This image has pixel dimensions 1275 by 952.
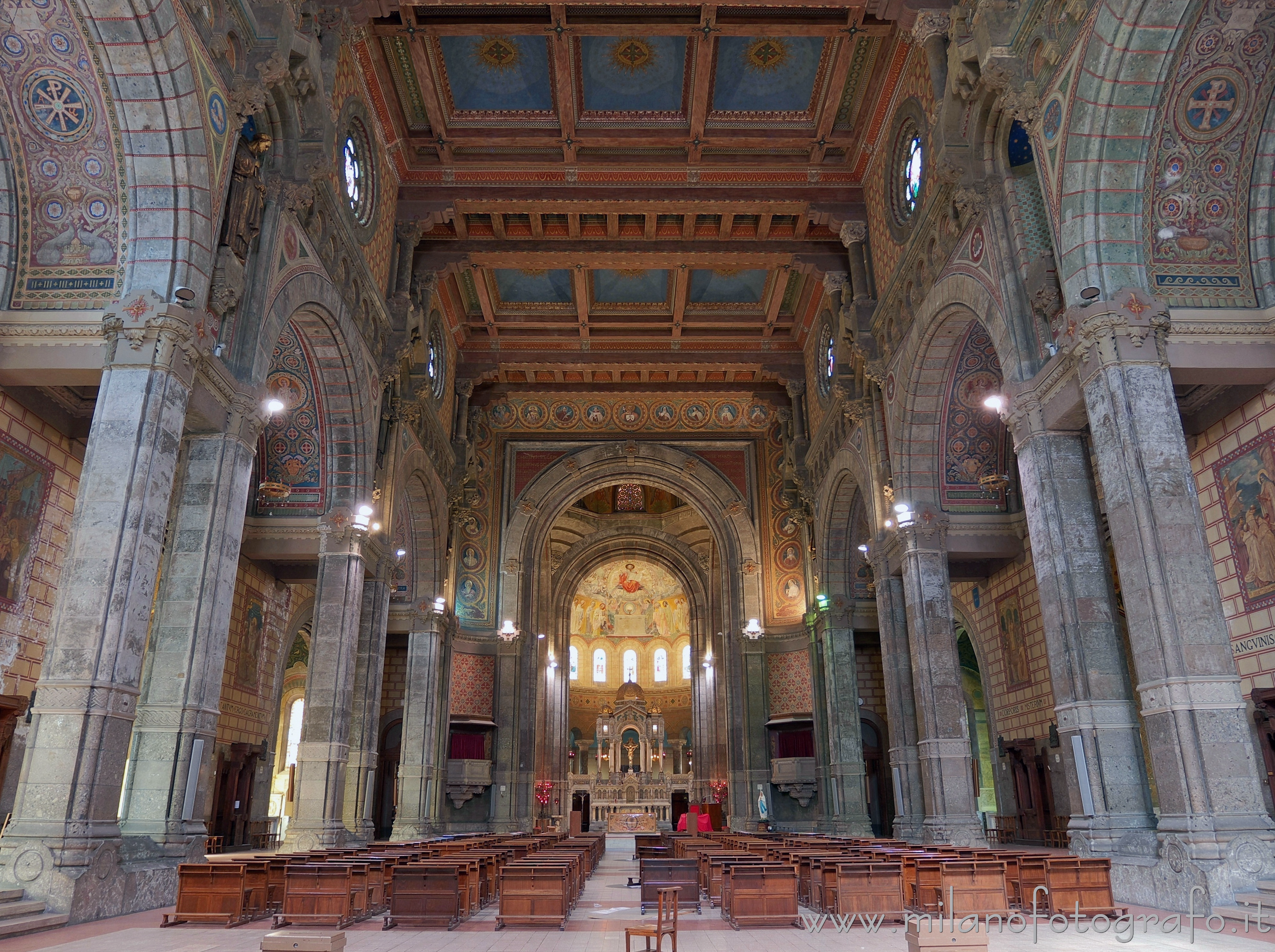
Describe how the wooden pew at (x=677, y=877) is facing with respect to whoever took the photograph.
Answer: facing away from the viewer

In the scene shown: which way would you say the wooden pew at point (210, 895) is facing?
away from the camera

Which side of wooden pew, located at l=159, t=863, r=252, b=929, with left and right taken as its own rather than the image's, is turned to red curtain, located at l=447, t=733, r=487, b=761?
front

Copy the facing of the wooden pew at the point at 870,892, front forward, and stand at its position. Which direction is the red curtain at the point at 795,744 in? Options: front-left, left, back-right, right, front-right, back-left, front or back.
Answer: front

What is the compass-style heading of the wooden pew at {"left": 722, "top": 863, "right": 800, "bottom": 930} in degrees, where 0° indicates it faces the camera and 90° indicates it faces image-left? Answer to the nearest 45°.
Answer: approximately 180°

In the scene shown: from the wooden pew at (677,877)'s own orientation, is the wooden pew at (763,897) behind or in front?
behind

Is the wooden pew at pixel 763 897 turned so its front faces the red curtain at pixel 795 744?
yes

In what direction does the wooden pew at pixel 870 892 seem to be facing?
away from the camera

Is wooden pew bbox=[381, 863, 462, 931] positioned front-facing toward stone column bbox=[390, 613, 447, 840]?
yes

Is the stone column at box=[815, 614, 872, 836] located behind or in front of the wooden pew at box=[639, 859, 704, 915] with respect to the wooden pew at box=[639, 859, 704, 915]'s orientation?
in front

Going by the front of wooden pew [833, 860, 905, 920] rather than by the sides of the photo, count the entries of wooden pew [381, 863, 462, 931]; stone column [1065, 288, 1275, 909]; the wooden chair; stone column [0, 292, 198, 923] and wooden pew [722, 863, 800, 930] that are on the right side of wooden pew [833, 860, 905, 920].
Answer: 1

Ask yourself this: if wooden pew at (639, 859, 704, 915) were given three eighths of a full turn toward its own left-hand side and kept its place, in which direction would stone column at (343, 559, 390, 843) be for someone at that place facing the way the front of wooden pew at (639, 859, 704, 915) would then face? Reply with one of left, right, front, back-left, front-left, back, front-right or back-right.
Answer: right

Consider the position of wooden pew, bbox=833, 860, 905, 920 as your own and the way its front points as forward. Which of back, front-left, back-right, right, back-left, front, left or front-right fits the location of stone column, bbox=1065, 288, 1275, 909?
right

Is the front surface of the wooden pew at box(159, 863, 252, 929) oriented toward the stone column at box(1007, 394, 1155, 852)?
no

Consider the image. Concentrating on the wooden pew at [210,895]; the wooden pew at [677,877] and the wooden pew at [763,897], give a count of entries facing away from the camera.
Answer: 3

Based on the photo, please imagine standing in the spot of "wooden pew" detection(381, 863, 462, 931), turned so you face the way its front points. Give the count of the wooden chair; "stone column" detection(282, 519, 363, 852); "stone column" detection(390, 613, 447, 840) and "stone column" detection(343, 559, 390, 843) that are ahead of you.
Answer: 3

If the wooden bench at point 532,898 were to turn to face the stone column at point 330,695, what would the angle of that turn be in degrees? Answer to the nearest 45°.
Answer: approximately 45° to its left

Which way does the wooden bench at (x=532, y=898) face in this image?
away from the camera

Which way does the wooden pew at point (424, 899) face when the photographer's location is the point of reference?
facing away from the viewer

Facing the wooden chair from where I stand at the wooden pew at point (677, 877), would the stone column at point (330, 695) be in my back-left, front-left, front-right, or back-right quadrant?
back-right

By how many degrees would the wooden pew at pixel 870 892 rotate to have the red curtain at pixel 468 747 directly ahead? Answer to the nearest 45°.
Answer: approximately 45° to its left

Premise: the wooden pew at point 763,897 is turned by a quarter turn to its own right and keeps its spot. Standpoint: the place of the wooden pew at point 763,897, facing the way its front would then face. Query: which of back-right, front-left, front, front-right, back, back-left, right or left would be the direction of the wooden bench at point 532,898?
back
